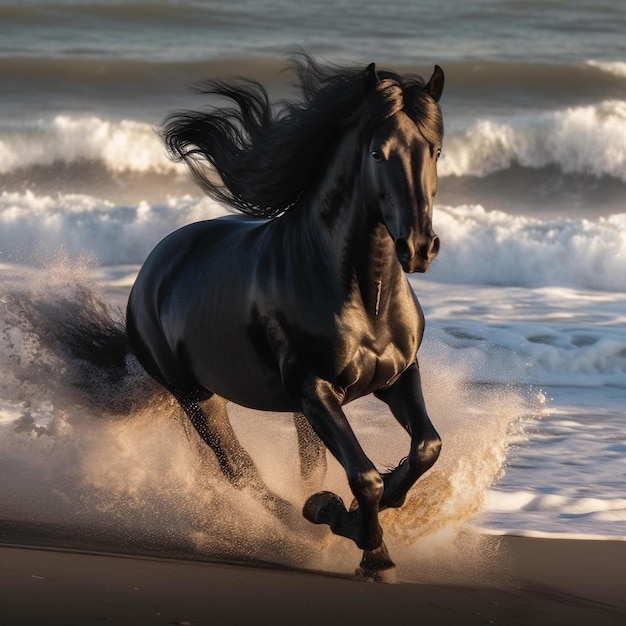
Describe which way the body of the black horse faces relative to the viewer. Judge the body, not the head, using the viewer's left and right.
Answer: facing the viewer and to the right of the viewer
